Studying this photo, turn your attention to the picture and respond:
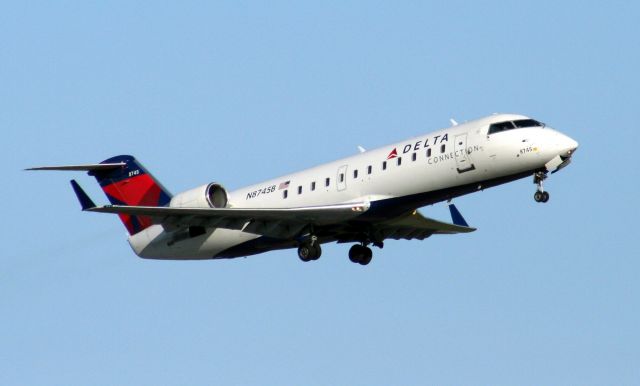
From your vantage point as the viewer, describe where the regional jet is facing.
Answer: facing the viewer and to the right of the viewer
